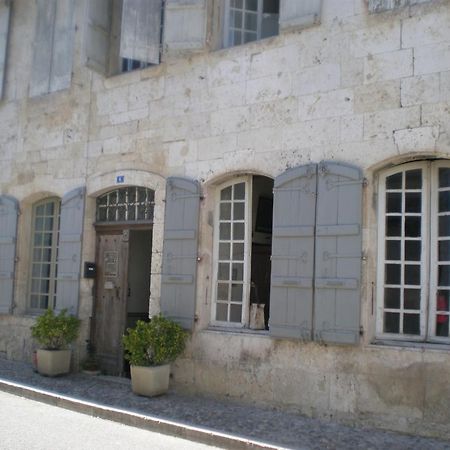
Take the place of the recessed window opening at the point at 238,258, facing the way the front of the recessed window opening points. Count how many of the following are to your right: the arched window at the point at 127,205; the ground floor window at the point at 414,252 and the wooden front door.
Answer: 2

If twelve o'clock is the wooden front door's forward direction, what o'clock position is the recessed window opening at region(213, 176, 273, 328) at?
The recessed window opening is roughly at 9 o'clock from the wooden front door.

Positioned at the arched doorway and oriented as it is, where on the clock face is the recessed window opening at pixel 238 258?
The recessed window opening is roughly at 9 o'clock from the arched doorway.

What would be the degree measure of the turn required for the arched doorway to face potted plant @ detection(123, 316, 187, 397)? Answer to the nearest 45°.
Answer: approximately 45° to its left

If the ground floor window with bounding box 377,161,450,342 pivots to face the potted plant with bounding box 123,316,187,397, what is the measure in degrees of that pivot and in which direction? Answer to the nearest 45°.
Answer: approximately 45° to its right

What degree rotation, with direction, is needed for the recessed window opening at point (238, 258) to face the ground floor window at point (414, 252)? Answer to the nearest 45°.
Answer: approximately 90° to its left

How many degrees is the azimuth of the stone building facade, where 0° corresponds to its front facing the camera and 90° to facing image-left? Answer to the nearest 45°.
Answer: approximately 45°

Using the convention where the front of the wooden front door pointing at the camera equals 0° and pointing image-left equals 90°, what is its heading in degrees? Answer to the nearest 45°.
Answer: approximately 45°

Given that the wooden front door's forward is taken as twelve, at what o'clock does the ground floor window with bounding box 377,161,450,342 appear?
The ground floor window is roughly at 9 o'clock from the wooden front door.
